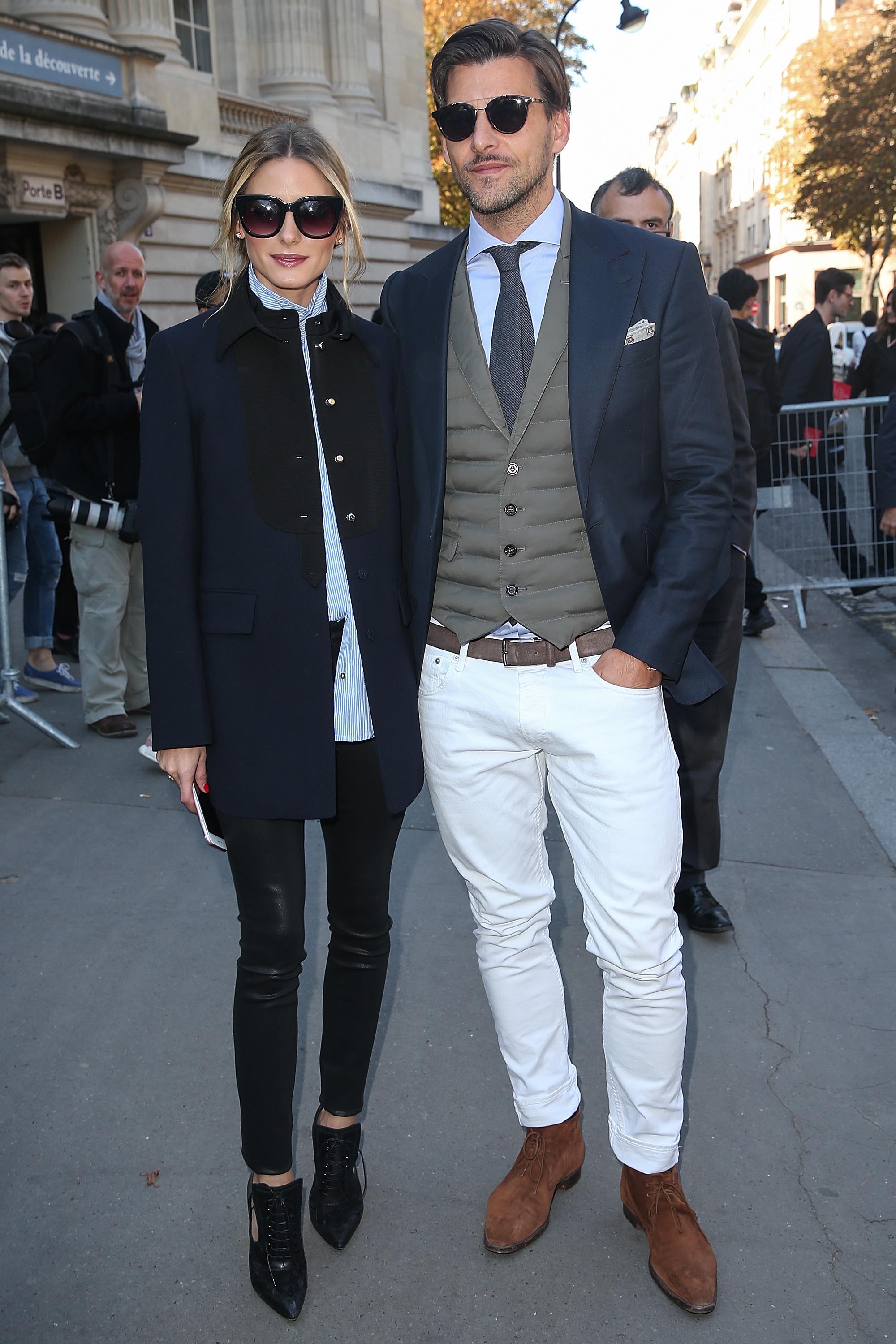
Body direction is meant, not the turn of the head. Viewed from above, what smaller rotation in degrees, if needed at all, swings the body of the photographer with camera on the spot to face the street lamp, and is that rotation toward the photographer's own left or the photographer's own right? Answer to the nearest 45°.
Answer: approximately 90° to the photographer's own left

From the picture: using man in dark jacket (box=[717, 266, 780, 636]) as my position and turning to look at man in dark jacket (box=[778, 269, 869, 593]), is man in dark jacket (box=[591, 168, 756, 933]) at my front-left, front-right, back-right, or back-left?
back-right

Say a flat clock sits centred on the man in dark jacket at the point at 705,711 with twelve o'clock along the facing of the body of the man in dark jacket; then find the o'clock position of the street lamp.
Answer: The street lamp is roughly at 6 o'clock from the man in dark jacket.

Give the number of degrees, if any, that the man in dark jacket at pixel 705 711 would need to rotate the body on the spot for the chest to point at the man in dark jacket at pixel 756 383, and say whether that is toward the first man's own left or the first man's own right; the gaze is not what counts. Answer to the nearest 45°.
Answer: approximately 180°

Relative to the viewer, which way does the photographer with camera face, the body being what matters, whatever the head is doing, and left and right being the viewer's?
facing the viewer and to the right of the viewer
